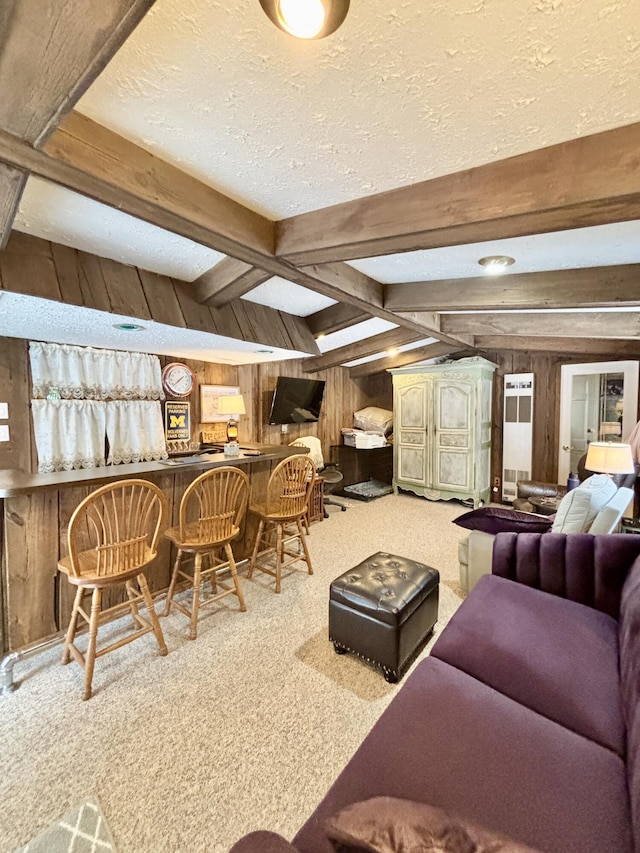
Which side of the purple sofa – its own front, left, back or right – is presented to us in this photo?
left

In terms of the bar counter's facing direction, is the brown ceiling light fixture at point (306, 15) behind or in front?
in front

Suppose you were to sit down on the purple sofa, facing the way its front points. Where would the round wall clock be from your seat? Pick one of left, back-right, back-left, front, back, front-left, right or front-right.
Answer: front-right

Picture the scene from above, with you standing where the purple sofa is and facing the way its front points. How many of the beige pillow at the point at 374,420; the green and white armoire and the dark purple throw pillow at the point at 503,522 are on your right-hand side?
3

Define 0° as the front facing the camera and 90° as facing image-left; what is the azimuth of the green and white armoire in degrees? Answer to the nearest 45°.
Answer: approximately 45°

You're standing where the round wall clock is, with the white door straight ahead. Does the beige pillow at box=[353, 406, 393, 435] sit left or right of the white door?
left

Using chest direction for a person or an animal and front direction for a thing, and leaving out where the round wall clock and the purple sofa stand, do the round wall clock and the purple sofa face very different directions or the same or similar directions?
very different directions

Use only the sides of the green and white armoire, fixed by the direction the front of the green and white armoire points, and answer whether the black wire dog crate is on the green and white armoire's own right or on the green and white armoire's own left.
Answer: on the green and white armoire's own right

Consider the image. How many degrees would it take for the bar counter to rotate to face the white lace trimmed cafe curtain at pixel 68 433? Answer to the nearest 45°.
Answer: approximately 135° to its left

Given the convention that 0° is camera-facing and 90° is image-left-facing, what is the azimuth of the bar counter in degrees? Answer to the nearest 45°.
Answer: approximately 315°

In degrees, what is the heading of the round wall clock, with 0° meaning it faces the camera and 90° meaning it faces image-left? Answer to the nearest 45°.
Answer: approximately 315°

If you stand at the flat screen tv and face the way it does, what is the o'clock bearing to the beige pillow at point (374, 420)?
The beige pillow is roughly at 9 o'clock from the flat screen tv.

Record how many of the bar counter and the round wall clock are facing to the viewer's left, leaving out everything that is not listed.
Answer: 0

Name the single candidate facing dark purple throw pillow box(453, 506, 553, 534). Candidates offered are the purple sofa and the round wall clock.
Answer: the round wall clock

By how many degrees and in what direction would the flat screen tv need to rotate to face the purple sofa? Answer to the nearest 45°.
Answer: approximately 45° to its right
